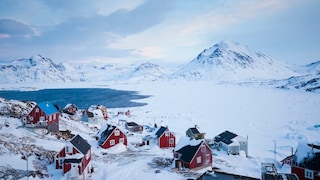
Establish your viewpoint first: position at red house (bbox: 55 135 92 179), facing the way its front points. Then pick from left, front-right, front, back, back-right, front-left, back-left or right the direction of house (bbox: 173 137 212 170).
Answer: back-left

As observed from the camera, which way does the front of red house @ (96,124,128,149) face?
facing the viewer and to the right of the viewer

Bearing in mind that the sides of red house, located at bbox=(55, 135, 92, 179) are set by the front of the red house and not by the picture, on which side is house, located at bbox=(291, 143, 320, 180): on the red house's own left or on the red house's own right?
on the red house's own left

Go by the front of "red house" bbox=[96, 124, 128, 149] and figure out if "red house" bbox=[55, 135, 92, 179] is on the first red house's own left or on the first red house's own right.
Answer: on the first red house's own right

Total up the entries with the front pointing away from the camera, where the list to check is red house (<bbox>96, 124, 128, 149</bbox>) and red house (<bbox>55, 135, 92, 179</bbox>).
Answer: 0

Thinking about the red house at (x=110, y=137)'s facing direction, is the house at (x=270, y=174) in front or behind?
in front

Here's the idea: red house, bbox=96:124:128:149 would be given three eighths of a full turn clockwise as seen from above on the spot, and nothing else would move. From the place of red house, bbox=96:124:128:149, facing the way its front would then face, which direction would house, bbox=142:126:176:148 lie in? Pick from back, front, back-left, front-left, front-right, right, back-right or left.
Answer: back

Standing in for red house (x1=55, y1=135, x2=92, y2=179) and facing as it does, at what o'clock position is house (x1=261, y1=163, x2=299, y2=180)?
The house is roughly at 9 o'clock from the red house.

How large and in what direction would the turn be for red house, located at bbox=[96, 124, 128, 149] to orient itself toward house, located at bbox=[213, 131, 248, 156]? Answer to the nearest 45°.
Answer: approximately 45° to its left

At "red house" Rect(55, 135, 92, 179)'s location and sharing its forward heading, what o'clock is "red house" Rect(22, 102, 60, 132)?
"red house" Rect(22, 102, 60, 132) is roughly at 4 o'clock from "red house" Rect(55, 135, 92, 179).

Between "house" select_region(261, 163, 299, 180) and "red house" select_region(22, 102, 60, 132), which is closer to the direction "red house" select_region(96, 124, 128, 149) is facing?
the house

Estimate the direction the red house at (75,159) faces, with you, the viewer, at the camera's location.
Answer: facing the viewer and to the left of the viewer
